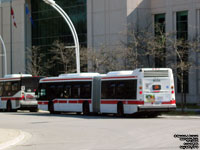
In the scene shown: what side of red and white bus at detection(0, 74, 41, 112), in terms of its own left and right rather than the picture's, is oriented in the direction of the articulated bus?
back

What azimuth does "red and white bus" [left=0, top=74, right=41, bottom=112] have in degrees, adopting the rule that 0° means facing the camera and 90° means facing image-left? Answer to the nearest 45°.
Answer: approximately 135°

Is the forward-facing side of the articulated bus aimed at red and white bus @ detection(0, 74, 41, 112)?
yes

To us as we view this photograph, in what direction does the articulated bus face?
facing away from the viewer and to the left of the viewer
